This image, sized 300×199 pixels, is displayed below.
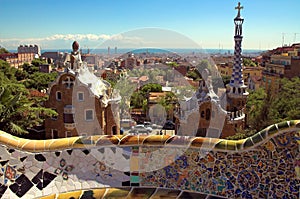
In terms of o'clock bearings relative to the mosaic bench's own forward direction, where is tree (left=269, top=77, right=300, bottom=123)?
The tree is roughly at 7 o'clock from the mosaic bench.

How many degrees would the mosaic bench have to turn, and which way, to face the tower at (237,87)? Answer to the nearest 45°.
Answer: approximately 180°

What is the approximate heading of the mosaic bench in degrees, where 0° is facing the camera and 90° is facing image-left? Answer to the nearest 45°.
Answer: approximately 0°

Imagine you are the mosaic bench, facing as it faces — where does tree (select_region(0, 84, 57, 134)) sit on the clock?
The tree is roughly at 5 o'clock from the mosaic bench.
